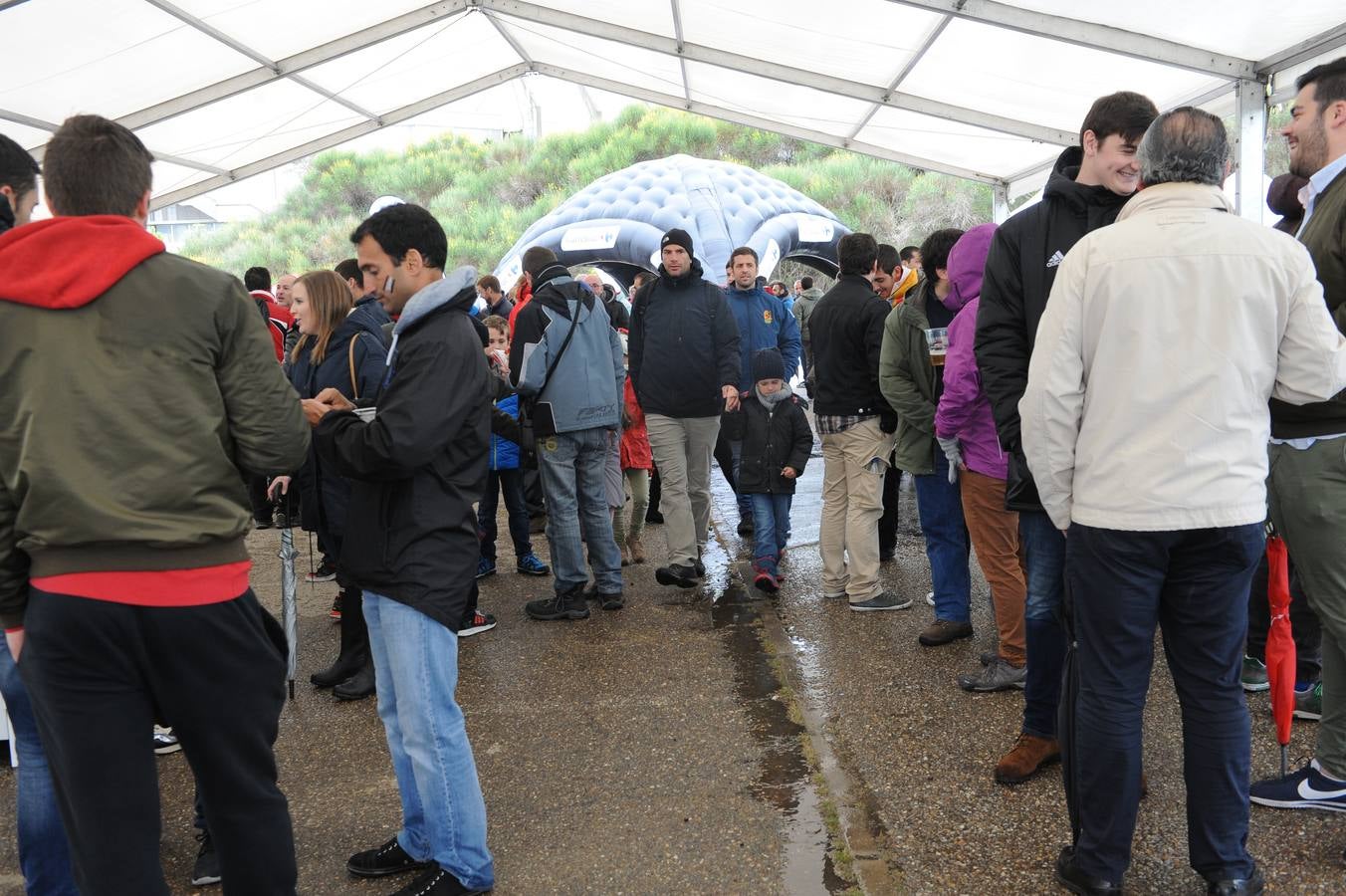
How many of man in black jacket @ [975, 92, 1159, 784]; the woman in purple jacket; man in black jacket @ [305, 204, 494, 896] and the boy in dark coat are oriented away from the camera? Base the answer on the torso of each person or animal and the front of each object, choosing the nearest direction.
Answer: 0

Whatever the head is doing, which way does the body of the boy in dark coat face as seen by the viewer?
toward the camera

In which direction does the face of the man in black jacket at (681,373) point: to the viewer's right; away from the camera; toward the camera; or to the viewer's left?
toward the camera

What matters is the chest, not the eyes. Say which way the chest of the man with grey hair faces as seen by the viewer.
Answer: away from the camera

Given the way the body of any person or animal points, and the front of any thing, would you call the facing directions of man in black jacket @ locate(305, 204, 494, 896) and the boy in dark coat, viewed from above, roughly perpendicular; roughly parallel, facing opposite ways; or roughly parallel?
roughly perpendicular

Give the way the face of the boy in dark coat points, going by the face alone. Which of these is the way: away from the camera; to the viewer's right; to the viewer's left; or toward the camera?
toward the camera

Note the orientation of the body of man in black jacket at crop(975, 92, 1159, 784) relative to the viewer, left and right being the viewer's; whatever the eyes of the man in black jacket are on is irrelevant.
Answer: facing the viewer and to the right of the viewer

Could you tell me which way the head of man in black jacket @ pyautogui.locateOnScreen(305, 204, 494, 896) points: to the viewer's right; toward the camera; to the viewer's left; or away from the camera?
to the viewer's left

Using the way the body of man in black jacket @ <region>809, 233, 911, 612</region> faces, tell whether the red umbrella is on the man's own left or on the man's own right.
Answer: on the man's own right

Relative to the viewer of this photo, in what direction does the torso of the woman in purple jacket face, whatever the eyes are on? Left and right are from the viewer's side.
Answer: facing to the left of the viewer

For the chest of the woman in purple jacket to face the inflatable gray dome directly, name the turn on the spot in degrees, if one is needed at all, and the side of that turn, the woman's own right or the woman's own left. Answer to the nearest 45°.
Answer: approximately 90° to the woman's own right
